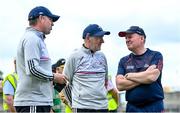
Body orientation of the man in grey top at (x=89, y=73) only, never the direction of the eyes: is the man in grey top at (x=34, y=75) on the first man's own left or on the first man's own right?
on the first man's own right

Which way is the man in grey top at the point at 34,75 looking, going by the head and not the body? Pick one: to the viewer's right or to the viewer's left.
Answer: to the viewer's right

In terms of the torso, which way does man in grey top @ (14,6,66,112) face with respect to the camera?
to the viewer's right
